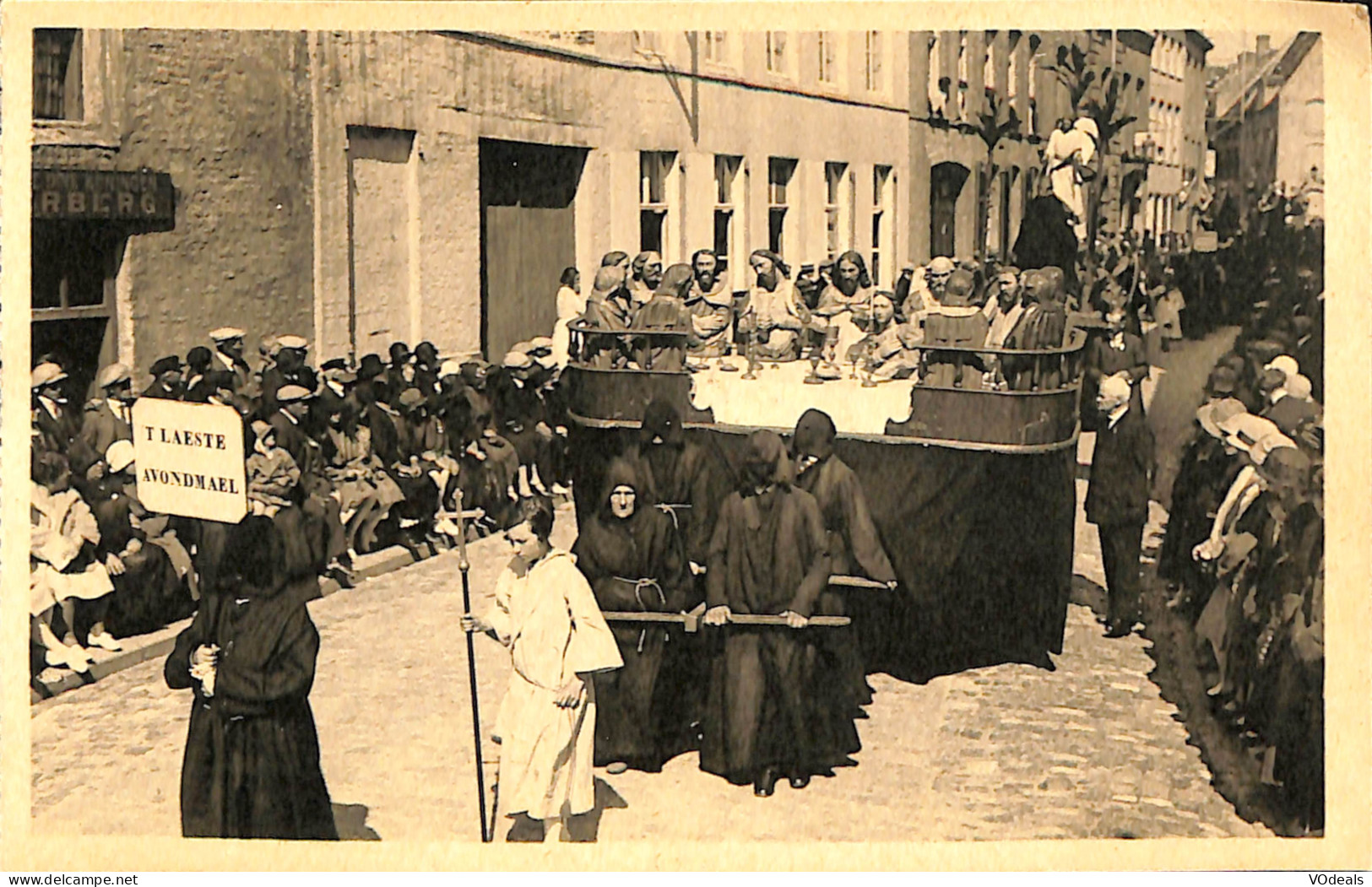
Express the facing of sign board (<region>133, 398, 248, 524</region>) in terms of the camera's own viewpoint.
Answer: facing the viewer

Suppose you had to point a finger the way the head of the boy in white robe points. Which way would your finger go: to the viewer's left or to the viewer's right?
to the viewer's left

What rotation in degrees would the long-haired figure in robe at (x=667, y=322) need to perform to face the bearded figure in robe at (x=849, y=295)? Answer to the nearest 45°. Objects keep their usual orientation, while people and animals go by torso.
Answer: approximately 45° to its right

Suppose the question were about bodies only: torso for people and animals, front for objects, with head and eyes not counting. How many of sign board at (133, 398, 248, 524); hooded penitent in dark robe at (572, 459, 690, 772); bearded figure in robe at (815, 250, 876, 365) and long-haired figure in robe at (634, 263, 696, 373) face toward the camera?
3

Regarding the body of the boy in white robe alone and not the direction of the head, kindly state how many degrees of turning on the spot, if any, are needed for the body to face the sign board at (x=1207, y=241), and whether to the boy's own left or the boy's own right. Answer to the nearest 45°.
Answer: approximately 135° to the boy's own left

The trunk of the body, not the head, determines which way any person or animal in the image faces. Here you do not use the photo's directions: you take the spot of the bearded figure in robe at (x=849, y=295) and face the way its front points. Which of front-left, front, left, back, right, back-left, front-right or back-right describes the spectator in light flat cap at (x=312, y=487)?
right

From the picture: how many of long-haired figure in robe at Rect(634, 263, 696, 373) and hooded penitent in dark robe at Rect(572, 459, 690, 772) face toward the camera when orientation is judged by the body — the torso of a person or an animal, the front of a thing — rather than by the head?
1

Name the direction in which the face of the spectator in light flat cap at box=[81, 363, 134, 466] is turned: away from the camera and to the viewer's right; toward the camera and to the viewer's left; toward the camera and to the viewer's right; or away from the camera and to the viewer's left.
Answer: toward the camera and to the viewer's right

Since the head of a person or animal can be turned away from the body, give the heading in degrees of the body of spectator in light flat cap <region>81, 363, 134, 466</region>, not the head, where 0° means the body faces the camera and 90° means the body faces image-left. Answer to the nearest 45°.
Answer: approximately 315°

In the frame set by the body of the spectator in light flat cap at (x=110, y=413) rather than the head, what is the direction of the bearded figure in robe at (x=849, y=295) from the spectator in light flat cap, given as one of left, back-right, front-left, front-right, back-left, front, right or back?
front-left

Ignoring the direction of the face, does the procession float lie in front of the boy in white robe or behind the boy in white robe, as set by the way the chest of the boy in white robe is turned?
behind

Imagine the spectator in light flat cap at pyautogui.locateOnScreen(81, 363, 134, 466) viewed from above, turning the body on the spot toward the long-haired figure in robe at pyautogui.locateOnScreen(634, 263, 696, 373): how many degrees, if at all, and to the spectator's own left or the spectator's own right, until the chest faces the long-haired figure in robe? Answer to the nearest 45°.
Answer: approximately 45° to the spectator's own left

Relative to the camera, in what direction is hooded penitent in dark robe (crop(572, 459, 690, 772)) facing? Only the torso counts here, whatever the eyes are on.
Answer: toward the camera
